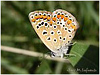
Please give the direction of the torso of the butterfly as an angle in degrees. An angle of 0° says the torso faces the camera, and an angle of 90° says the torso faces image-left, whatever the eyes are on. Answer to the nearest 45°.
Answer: approximately 90°
